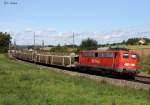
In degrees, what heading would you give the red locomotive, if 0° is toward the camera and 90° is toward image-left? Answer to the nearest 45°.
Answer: approximately 315°
